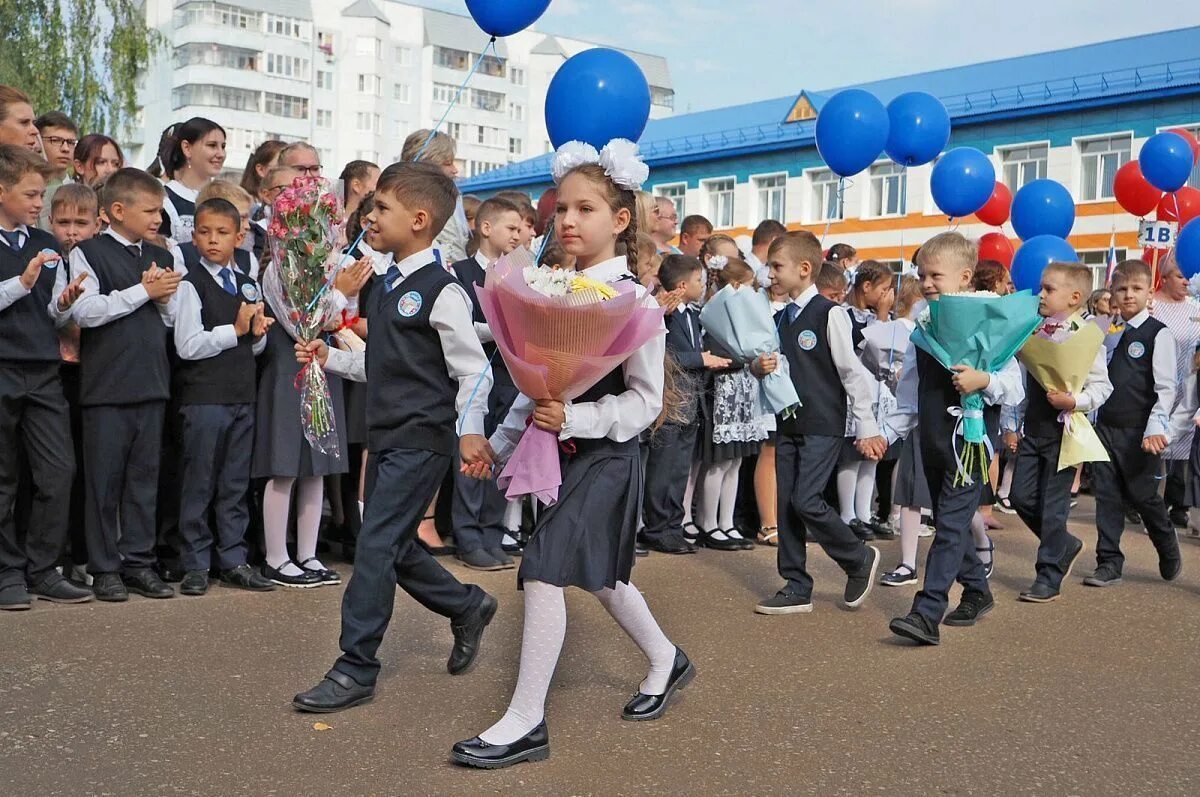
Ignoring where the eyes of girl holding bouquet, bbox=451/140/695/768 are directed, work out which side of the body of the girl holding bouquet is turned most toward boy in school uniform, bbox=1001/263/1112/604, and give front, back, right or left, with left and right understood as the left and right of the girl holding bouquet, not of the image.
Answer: back

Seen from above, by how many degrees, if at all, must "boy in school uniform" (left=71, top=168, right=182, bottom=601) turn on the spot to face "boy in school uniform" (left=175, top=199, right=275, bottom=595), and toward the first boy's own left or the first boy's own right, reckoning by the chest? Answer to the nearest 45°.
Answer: approximately 45° to the first boy's own left

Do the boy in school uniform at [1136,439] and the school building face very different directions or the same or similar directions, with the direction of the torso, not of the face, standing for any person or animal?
same or similar directions

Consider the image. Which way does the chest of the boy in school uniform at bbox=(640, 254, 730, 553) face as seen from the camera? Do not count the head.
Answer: to the viewer's right

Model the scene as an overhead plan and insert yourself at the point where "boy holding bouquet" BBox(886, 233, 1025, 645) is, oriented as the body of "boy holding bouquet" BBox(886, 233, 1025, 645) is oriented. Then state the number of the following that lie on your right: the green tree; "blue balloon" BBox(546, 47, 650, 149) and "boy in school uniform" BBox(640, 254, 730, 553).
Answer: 3

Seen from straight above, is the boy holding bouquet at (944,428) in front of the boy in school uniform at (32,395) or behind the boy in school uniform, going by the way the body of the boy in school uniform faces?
in front

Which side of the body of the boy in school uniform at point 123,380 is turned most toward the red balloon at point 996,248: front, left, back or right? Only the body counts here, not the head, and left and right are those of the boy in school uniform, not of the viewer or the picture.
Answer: left

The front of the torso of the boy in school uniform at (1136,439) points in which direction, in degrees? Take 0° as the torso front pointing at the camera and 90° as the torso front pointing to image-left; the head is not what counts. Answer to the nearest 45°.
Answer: approximately 45°

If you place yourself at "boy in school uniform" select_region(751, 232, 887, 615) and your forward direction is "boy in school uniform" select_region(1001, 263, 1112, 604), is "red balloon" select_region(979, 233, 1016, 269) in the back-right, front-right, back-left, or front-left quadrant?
front-left

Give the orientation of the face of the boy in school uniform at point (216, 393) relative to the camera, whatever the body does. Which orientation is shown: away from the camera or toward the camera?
toward the camera

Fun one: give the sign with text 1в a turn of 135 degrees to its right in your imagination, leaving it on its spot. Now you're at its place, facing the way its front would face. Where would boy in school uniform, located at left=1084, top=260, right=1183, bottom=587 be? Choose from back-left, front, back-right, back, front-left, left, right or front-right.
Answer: back-left

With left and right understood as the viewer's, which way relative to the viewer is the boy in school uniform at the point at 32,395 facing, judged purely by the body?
facing the viewer and to the right of the viewer

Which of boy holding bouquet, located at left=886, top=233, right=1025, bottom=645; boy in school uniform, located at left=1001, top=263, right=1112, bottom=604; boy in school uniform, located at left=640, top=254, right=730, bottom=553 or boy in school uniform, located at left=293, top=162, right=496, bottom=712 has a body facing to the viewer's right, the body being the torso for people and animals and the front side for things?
boy in school uniform, located at left=640, top=254, right=730, bottom=553

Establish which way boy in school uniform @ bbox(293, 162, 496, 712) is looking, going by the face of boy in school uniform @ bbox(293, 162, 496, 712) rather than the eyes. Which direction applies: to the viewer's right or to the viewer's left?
to the viewer's left

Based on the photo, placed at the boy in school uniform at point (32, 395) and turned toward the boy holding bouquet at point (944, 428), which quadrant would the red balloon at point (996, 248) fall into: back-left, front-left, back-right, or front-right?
front-left
